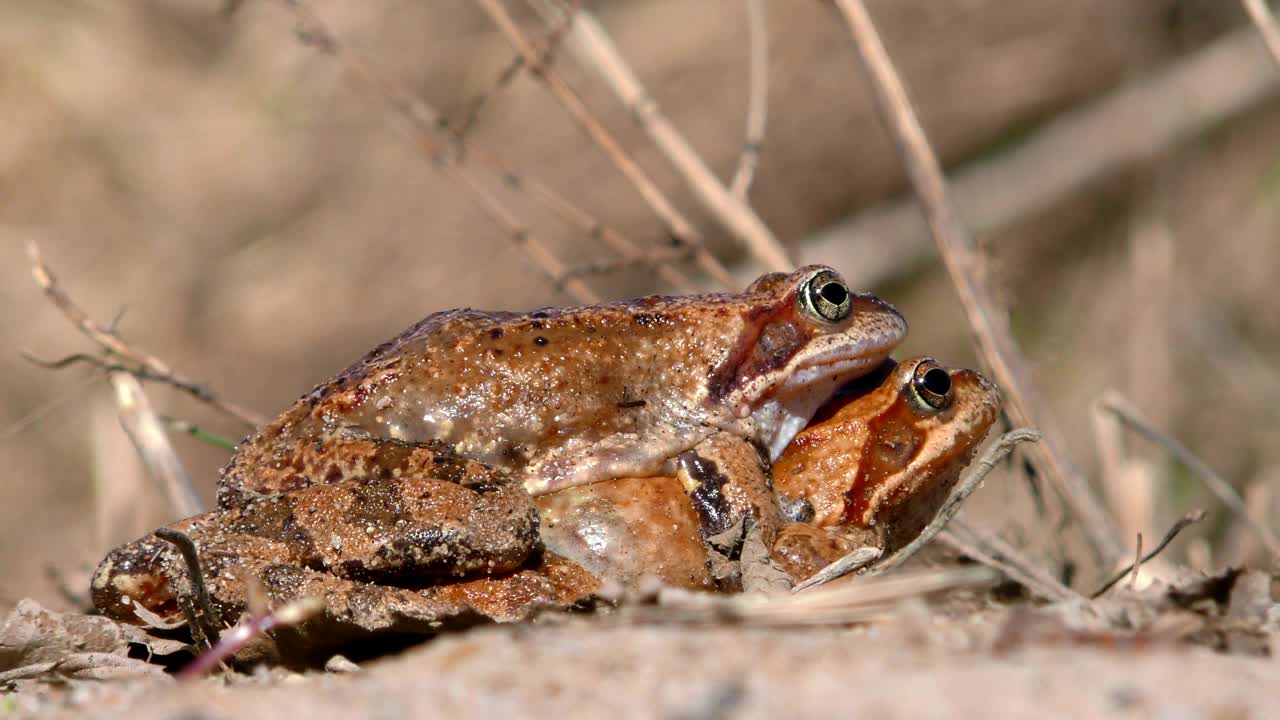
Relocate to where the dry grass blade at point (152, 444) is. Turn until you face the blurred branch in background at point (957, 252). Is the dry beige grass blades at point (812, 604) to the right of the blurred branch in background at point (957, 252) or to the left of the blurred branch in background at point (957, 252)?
right

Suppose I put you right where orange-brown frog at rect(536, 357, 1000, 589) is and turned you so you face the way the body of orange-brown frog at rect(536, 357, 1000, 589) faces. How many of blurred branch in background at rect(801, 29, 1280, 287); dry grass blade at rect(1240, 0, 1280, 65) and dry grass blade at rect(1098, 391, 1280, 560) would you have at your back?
0

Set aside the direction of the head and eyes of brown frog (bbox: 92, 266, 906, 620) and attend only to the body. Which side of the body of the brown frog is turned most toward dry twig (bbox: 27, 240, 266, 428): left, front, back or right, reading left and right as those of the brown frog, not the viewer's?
back

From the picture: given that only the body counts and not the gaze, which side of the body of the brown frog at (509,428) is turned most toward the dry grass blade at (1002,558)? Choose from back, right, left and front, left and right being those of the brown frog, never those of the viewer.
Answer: front

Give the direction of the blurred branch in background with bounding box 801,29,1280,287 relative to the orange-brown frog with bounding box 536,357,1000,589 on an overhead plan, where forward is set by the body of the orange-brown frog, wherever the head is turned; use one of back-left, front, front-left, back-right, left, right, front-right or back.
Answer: front-left

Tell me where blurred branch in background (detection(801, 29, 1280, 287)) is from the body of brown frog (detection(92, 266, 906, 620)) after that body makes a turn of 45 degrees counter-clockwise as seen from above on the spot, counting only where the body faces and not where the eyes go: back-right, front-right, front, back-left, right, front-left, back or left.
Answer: front

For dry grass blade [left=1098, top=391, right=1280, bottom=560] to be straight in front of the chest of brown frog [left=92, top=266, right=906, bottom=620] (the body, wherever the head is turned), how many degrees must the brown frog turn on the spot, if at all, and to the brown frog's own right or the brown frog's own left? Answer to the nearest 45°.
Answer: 0° — it already faces it

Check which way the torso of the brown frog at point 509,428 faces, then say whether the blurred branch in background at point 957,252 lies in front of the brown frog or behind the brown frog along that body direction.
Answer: in front

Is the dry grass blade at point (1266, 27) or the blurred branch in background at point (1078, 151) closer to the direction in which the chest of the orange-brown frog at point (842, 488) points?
the dry grass blade

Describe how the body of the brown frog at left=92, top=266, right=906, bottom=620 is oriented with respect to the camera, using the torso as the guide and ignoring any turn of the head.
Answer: to the viewer's right

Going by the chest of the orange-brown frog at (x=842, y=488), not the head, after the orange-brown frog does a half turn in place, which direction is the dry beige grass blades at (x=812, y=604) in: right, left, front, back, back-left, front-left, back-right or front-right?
left

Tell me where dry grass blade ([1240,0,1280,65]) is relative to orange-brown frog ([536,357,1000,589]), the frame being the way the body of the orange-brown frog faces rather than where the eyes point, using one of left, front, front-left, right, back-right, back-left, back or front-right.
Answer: front

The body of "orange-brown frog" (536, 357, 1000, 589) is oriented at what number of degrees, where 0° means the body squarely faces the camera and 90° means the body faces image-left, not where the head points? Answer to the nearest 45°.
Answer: approximately 270°
